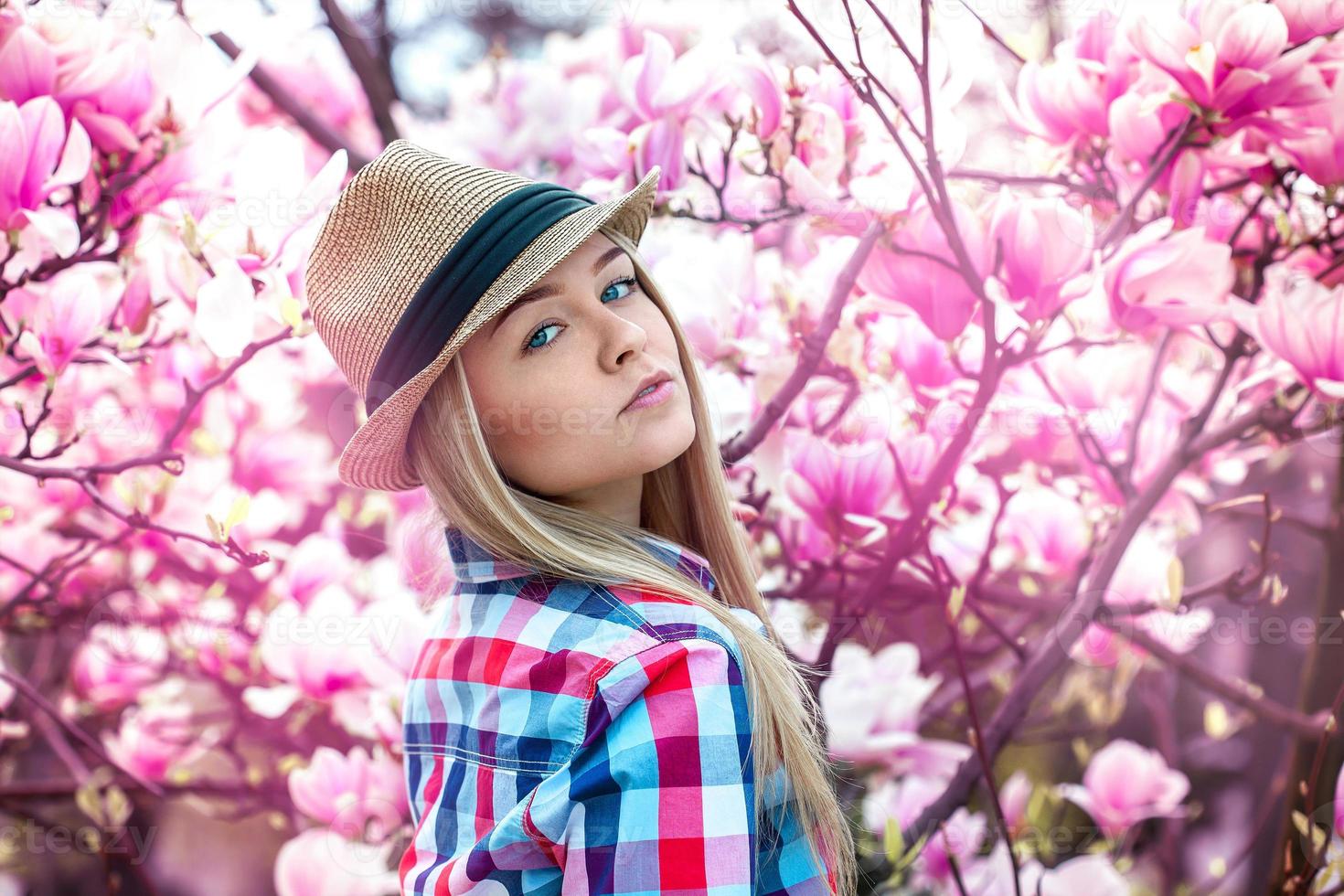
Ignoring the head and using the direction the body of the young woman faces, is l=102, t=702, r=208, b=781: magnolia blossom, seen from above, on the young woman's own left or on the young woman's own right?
on the young woman's own left
